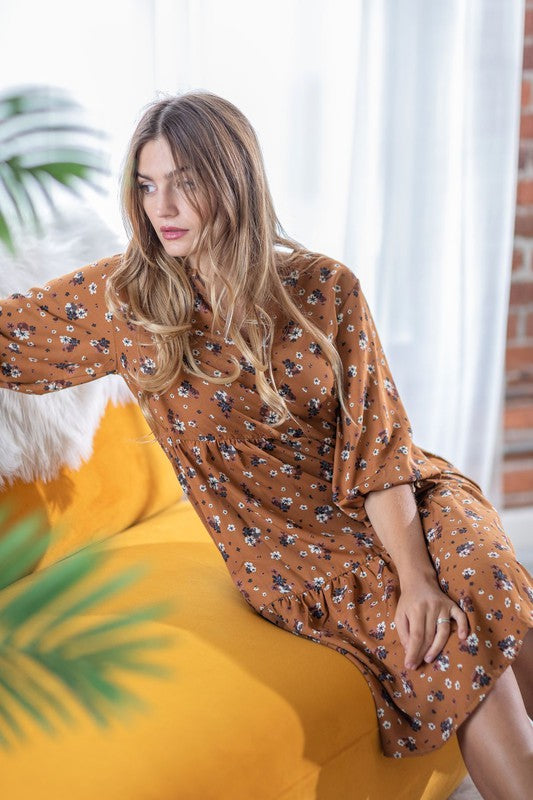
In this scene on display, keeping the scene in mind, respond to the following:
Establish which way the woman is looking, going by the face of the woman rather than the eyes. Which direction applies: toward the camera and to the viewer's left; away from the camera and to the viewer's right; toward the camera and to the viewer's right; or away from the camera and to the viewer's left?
toward the camera and to the viewer's left

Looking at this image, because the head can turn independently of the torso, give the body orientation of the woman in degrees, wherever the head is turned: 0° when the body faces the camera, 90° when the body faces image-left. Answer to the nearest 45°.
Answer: approximately 0°
